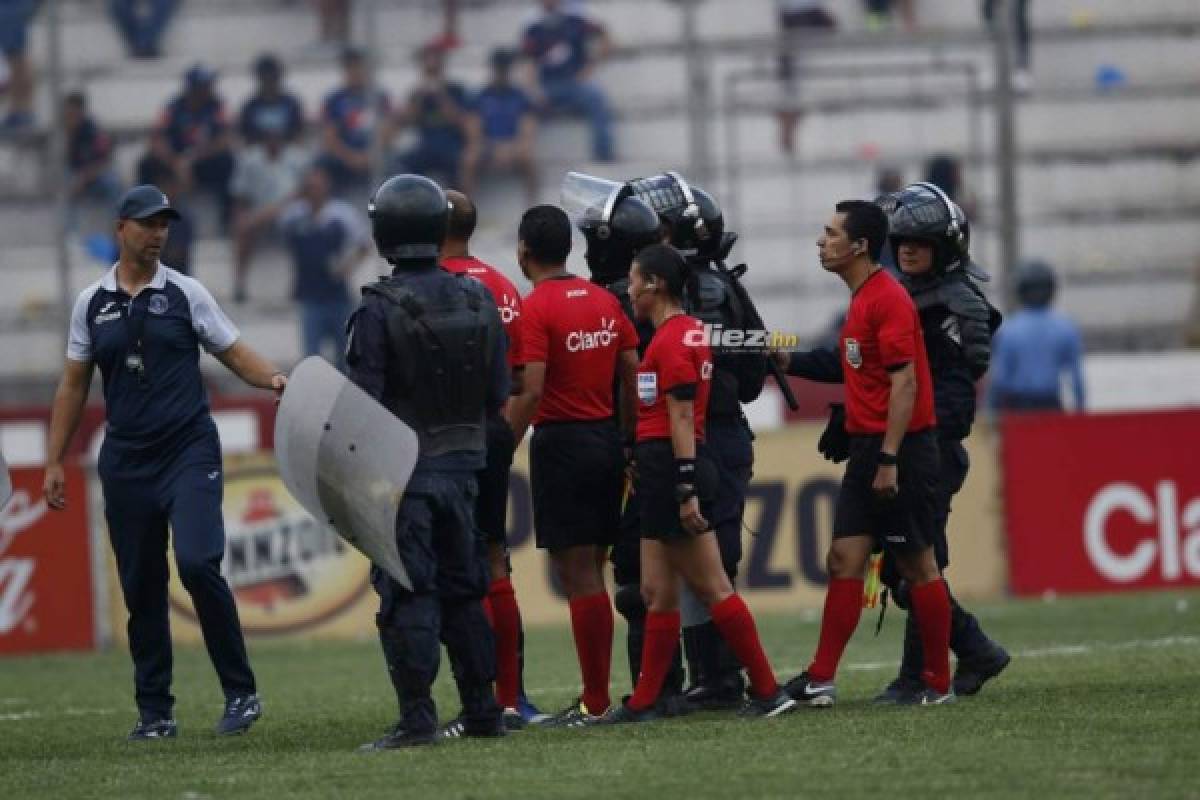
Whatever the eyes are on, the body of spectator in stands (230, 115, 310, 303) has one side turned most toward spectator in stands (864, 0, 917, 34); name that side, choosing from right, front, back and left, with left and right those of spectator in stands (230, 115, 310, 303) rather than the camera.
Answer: left

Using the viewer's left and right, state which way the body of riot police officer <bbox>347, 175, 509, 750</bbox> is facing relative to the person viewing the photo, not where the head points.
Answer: facing away from the viewer and to the left of the viewer

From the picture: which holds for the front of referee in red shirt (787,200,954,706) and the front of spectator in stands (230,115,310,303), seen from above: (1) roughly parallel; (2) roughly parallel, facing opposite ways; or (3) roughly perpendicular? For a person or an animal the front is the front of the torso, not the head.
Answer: roughly perpendicular

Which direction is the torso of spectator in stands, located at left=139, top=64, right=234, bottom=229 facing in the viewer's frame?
toward the camera

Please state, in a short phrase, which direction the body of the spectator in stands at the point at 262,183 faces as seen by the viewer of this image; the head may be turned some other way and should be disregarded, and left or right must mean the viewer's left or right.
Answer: facing the viewer

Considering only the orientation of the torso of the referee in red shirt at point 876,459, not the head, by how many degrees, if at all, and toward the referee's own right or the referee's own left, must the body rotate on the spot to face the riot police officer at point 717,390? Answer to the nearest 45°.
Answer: approximately 45° to the referee's own right

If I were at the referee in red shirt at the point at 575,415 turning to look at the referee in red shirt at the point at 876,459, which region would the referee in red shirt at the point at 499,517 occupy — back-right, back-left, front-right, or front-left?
back-left

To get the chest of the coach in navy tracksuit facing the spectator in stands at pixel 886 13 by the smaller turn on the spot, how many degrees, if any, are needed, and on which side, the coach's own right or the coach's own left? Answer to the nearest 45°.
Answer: approximately 135° to the coach's own left

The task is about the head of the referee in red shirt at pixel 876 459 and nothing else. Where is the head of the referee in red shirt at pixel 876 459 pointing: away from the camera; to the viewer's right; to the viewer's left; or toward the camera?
to the viewer's left
